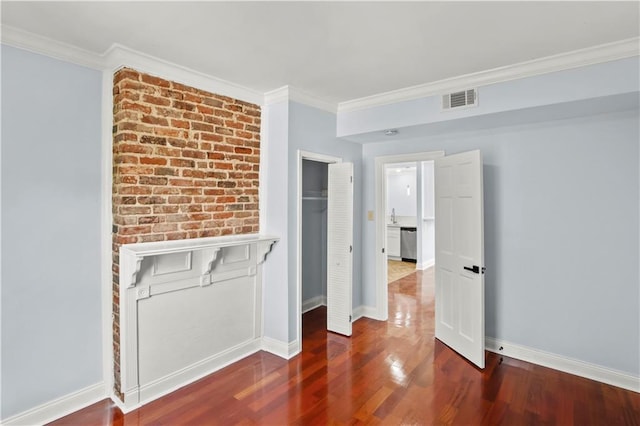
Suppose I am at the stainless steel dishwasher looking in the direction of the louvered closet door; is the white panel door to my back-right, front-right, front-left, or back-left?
front-left

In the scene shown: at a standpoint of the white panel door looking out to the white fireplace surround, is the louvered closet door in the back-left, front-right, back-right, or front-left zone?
front-right

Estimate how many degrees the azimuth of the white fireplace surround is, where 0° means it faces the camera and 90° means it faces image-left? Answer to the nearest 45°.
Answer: approximately 315°

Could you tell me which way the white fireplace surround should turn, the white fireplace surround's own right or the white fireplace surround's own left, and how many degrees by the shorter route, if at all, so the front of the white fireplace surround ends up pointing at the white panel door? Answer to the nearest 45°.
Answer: approximately 45° to the white fireplace surround's own left

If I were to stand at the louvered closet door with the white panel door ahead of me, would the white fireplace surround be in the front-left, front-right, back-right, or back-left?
back-right

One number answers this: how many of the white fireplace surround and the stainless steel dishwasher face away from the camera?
0

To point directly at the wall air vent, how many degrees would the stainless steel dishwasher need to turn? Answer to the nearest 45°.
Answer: approximately 45° to its left

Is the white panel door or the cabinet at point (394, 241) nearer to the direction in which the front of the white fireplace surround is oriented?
the white panel door

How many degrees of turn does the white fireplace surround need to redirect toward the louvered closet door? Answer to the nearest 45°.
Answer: approximately 45° to its left

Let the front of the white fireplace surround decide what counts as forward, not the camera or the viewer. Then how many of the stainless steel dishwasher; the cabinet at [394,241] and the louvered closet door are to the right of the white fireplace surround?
0

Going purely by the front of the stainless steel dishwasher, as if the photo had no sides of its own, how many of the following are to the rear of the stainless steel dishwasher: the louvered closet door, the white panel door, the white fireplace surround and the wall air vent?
0
